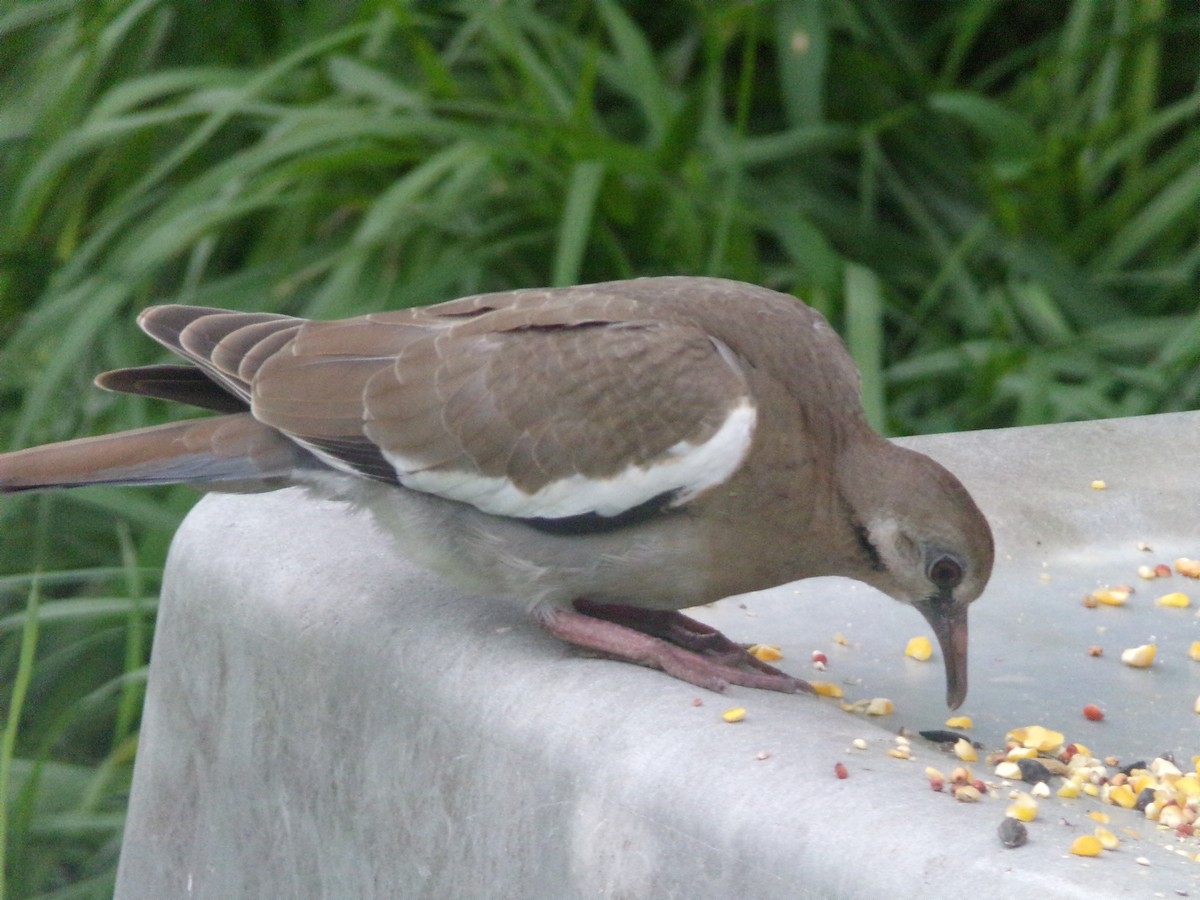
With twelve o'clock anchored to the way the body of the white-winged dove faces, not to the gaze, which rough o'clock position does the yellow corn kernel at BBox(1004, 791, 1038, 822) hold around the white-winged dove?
The yellow corn kernel is roughly at 2 o'clock from the white-winged dove.

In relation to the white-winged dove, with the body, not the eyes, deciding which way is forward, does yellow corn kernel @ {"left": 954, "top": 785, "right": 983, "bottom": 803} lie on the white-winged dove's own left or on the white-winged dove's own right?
on the white-winged dove's own right

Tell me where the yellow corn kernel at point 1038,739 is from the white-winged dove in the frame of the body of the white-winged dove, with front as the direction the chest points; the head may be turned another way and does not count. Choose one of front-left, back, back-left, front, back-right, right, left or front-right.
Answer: front-right

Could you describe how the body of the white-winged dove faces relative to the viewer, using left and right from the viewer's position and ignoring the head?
facing to the right of the viewer

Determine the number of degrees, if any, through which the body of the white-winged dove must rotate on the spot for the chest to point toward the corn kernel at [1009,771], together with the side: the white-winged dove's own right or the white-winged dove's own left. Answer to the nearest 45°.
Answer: approximately 45° to the white-winged dove's own right
